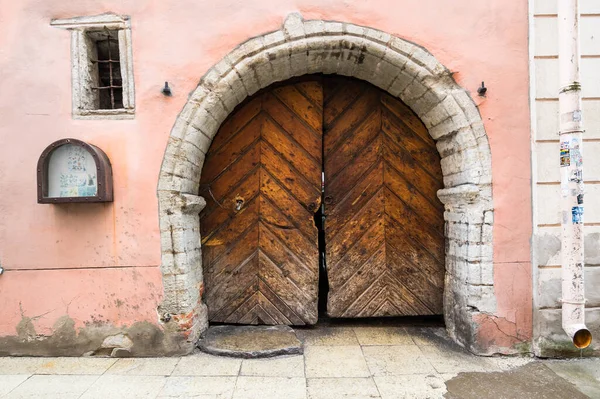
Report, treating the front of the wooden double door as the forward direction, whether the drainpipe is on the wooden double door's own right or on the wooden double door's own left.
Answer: on the wooden double door's own left

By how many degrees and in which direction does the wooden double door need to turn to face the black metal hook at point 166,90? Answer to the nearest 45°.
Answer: approximately 45° to its right

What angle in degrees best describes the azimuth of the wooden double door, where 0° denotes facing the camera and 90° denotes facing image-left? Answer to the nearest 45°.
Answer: approximately 0°

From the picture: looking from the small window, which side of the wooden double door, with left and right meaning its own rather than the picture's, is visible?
right

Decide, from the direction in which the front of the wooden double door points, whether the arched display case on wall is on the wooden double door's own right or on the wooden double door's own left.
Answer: on the wooden double door's own right
